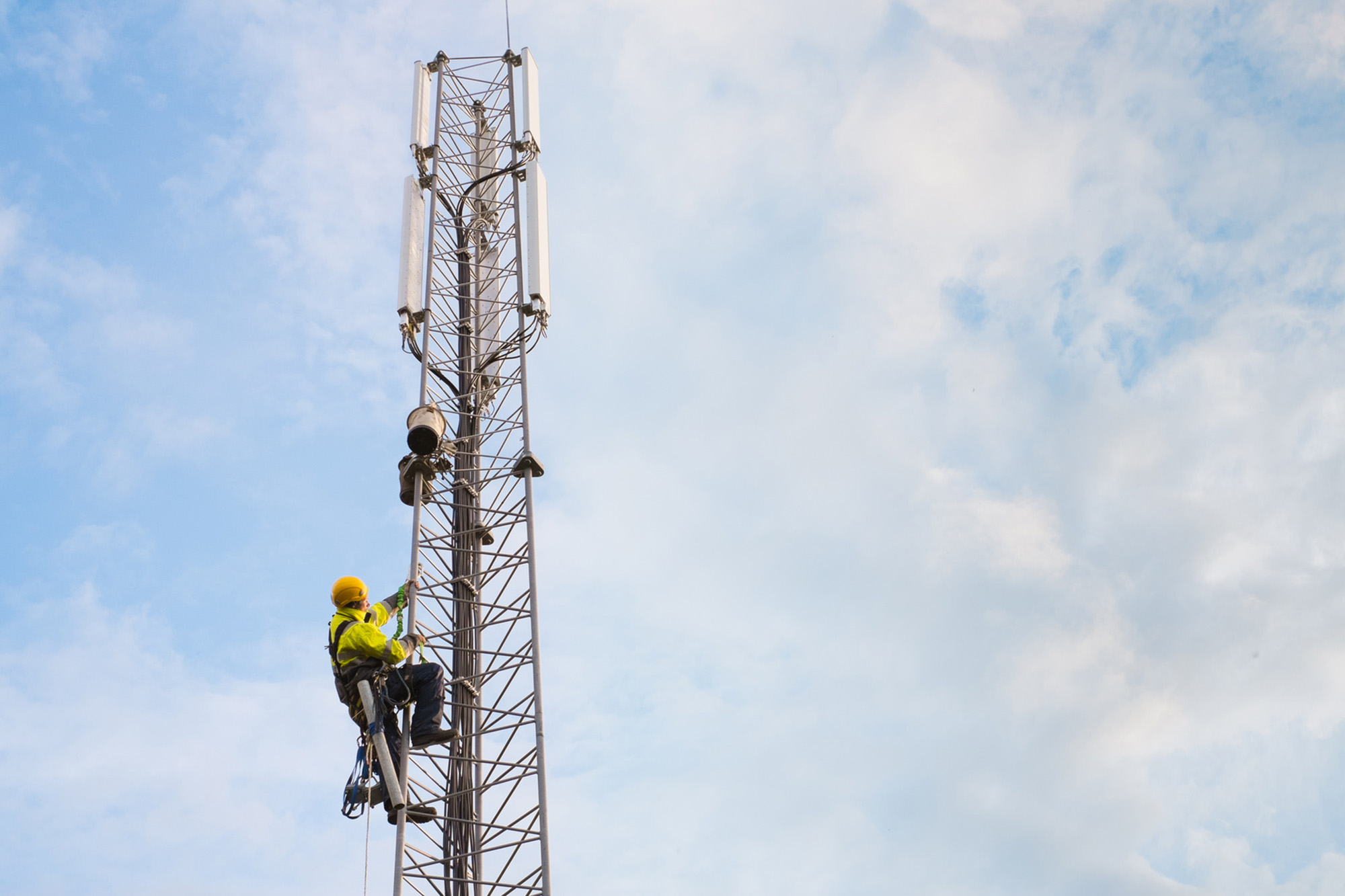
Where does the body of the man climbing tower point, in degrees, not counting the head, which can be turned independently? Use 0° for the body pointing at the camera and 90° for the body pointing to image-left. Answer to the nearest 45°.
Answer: approximately 270°
